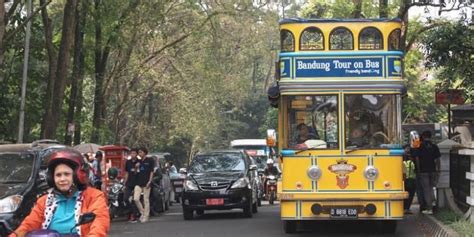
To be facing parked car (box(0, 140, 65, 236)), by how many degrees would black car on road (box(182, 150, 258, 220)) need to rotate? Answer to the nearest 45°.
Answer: approximately 45° to its right

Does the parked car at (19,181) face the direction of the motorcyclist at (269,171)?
no

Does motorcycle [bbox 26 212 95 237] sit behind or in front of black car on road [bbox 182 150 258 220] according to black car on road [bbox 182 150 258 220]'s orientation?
in front

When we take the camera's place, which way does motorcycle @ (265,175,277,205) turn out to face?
facing the viewer

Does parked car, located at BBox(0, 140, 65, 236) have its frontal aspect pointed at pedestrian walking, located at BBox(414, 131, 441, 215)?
no

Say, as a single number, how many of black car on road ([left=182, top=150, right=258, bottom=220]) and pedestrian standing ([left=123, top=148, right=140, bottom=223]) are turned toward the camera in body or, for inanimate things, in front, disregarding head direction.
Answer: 2

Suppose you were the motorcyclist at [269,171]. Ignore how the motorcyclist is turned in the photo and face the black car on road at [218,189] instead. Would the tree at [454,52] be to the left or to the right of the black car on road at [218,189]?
left

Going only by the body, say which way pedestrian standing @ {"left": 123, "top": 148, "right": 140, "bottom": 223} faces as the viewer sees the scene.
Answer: toward the camera

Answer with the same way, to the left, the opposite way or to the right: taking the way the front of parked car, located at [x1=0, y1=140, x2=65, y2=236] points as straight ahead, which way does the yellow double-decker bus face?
the same way

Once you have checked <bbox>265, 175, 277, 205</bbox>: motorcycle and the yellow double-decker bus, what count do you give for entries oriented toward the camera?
2

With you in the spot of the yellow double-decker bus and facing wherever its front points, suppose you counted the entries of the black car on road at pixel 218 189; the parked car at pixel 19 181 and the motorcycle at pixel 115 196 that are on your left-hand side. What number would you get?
0

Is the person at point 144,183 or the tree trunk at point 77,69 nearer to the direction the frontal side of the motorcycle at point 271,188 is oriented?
the person

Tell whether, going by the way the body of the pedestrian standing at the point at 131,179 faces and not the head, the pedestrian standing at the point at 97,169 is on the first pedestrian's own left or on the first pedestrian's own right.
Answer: on the first pedestrian's own right

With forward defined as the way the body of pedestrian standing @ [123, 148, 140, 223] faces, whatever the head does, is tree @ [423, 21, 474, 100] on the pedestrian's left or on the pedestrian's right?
on the pedestrian's left
